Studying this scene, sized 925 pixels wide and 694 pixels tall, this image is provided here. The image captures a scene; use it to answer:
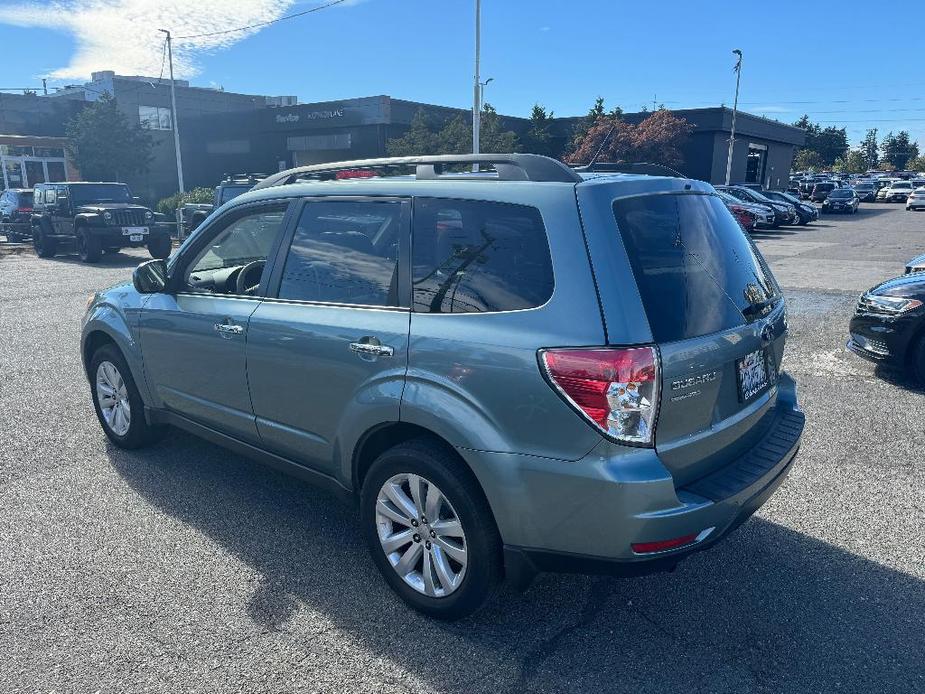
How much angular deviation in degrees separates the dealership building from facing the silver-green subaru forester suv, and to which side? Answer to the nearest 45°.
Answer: approximately 45° to its right

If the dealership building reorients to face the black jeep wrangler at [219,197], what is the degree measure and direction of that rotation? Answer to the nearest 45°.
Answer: approximately 45° to its right

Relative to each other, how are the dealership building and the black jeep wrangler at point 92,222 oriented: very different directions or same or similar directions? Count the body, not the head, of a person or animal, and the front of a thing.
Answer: same or similar directions

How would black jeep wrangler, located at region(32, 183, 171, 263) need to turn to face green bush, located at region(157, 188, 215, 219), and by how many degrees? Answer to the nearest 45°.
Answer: approximately 135° to its left

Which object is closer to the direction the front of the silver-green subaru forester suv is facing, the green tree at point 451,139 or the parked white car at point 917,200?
the green tree

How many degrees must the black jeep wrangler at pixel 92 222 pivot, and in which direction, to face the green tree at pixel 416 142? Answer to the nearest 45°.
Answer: approximately 90° to its left

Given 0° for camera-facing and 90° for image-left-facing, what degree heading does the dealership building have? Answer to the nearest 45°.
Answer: approximately 315°

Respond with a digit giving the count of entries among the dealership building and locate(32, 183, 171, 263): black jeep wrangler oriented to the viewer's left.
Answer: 0

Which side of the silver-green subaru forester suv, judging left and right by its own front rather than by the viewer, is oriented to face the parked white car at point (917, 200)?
right

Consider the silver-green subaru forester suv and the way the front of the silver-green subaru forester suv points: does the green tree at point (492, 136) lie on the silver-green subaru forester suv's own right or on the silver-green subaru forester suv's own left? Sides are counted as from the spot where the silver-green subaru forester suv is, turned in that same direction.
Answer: on the silver-green subaru forester suv's own right

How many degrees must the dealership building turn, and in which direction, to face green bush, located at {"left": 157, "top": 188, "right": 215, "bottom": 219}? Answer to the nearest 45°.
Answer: approximately 45° to its right

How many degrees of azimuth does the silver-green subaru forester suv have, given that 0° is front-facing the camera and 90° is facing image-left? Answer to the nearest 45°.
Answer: approximately 135°

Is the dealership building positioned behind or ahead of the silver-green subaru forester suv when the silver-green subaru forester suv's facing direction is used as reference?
ahead

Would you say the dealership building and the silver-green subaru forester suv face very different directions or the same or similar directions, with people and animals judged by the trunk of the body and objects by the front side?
very different directions
